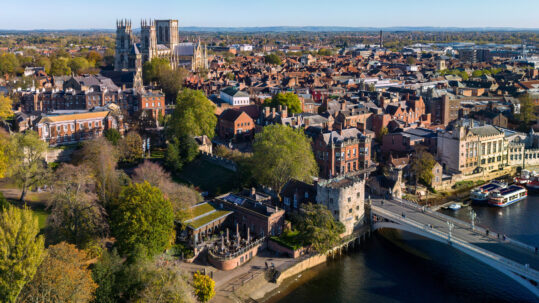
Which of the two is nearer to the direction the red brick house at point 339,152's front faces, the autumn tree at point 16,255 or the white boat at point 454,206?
the white boat

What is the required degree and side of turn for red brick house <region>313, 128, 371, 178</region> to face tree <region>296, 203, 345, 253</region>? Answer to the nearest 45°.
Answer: approximately 45° to its right

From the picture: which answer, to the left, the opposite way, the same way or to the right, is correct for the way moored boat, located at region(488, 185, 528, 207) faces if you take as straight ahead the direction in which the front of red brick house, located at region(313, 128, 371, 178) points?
to the right

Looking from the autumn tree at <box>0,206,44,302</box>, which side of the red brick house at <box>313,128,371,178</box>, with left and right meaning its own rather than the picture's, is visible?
right

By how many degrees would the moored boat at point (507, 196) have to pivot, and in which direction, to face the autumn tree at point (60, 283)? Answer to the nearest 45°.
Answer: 0° — it already faces it

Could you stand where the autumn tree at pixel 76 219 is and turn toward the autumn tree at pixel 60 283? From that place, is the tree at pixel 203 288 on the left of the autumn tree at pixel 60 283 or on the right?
left

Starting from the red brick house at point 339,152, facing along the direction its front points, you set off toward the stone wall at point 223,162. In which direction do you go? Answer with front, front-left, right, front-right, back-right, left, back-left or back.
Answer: back-right

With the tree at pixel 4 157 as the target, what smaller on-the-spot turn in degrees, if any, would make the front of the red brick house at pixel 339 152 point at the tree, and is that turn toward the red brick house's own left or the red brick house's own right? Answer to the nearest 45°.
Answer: approximately 135° to the red brick house's own right

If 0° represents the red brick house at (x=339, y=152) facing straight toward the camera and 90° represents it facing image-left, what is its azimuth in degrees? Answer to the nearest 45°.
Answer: approximately 315°

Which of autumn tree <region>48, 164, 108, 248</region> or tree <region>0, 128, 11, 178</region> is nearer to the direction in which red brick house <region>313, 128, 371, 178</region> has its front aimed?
the autumn tree

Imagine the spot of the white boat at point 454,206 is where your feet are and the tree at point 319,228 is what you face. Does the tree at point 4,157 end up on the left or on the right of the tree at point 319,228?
right
